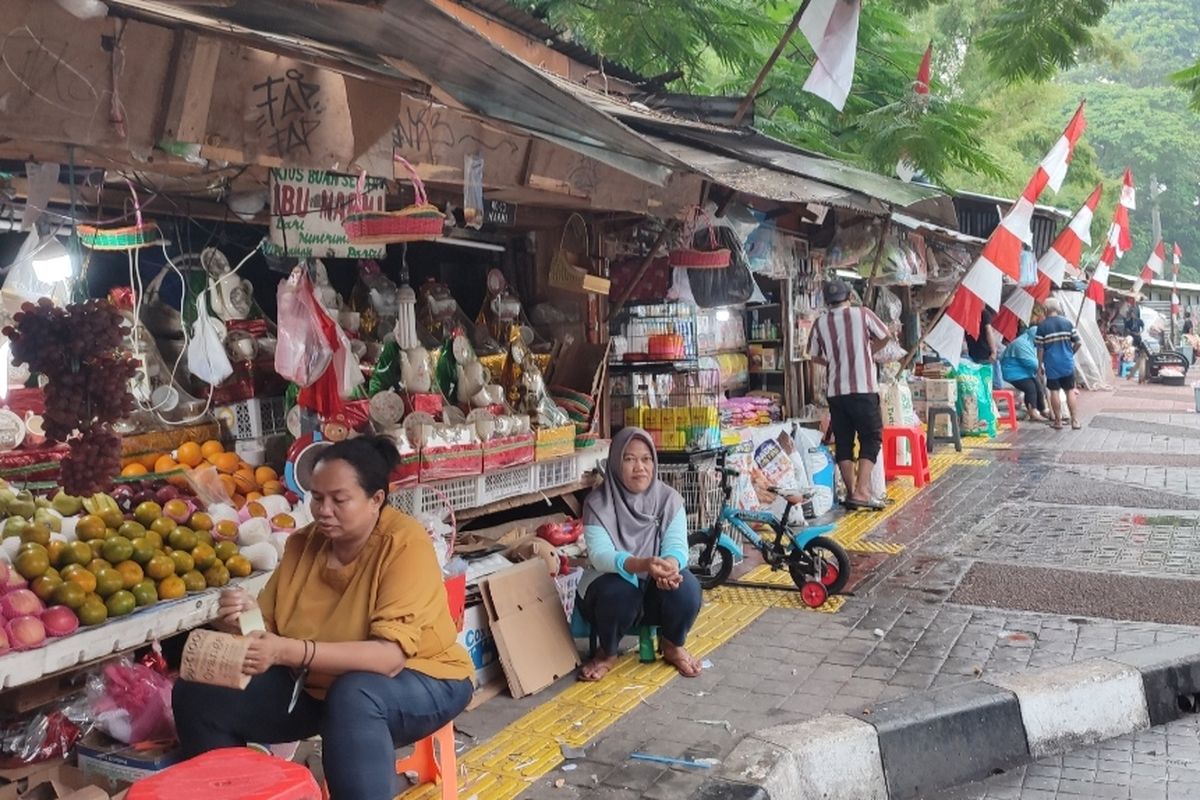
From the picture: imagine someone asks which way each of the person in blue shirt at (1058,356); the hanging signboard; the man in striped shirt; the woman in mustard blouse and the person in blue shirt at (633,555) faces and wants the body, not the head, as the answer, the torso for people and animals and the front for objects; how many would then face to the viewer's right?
0

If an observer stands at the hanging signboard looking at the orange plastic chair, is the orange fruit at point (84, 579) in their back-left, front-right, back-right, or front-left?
front-right

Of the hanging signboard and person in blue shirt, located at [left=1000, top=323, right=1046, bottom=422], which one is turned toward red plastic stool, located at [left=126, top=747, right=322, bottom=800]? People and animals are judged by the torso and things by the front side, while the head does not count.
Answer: the hanging signboard

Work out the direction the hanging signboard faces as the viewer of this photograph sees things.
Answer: facing the viewer

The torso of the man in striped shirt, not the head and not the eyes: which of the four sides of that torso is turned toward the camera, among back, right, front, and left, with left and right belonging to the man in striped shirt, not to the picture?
back

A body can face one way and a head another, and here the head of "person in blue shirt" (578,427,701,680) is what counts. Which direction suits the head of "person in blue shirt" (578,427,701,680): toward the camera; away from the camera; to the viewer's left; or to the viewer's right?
toward the camera

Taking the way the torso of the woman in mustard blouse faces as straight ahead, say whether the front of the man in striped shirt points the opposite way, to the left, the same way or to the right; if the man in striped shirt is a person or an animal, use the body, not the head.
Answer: the opposite way

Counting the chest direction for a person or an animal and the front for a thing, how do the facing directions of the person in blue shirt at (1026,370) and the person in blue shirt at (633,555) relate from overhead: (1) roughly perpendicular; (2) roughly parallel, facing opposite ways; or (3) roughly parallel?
roughly perpendicular

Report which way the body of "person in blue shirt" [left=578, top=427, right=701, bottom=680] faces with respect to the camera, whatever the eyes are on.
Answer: toward the camera
